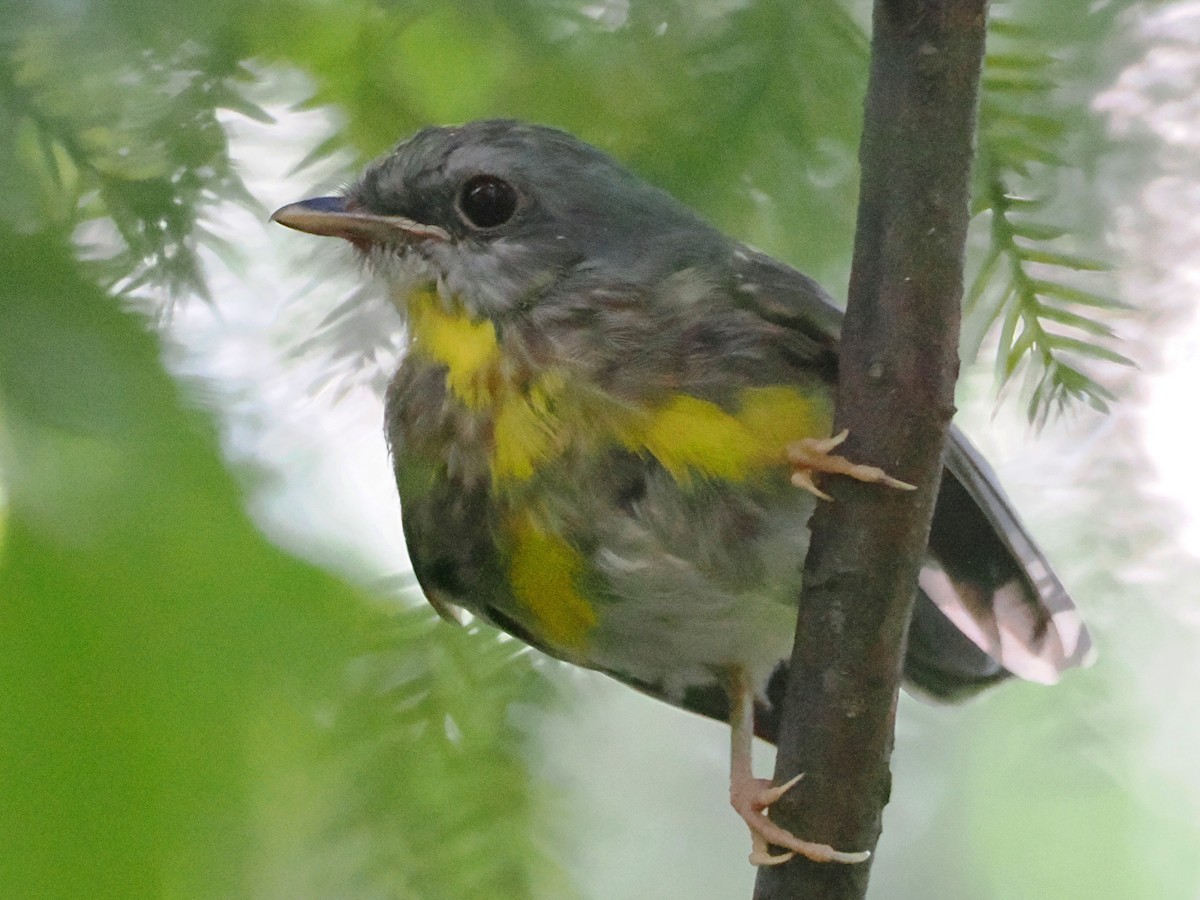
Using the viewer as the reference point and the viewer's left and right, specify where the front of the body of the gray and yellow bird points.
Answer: facing the viewer and to the left of the viewer
